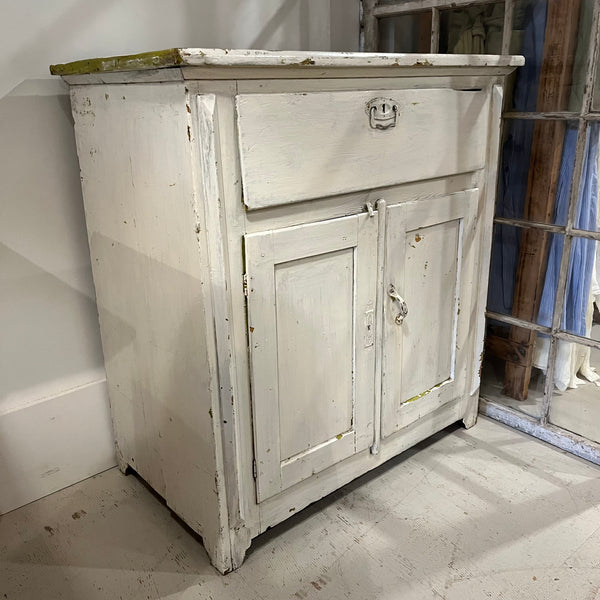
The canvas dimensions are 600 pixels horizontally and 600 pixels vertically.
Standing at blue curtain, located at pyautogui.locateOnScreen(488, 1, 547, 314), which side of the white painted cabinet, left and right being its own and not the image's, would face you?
left

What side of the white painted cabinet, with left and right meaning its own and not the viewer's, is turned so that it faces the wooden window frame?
left

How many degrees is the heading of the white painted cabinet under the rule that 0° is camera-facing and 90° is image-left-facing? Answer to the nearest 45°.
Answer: approximately 315°
